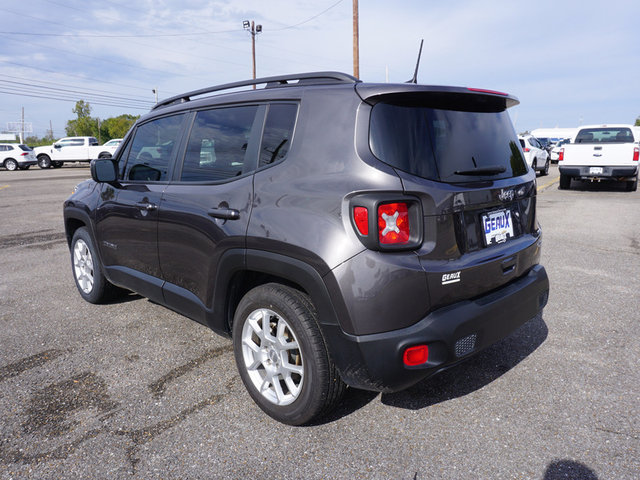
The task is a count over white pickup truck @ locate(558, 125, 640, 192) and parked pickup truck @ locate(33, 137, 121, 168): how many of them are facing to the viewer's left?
1

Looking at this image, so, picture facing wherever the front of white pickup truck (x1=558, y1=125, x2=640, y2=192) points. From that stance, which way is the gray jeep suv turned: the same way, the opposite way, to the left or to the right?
to the left

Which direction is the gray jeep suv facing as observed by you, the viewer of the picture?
facing away from the viewer and to the left of the viewer

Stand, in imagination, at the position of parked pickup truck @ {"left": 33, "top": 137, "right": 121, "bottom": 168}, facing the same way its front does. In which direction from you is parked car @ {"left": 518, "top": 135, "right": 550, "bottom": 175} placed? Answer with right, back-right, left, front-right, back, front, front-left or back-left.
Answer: back-left

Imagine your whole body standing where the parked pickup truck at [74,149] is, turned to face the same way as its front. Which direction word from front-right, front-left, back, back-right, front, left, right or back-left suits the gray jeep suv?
left

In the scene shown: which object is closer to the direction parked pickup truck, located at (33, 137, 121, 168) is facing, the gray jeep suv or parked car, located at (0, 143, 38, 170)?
the parked car

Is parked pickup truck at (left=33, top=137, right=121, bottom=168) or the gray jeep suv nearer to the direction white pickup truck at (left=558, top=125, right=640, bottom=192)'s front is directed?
the parked pickup truck

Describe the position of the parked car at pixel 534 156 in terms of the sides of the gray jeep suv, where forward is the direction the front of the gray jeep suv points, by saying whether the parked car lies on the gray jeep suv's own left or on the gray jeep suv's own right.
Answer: on the gray jeep suv's own right

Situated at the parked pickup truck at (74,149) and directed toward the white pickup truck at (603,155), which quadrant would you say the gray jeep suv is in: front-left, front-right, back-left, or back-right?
front-right

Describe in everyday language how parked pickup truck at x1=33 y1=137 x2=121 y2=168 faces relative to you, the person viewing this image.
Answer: facing to the left of the viewer

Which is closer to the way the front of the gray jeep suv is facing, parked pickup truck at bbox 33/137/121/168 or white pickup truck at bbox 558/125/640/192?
the parked pickup truck

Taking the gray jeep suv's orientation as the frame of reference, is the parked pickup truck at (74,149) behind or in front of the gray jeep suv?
in front

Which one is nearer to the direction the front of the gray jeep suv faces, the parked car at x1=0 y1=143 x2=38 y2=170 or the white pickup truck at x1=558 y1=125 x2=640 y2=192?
the parked car

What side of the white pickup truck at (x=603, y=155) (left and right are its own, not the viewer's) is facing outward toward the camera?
back

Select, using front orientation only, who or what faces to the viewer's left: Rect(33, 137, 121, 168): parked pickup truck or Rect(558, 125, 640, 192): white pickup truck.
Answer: the parked pickup truck

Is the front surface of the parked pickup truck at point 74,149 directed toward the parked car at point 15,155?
yes
